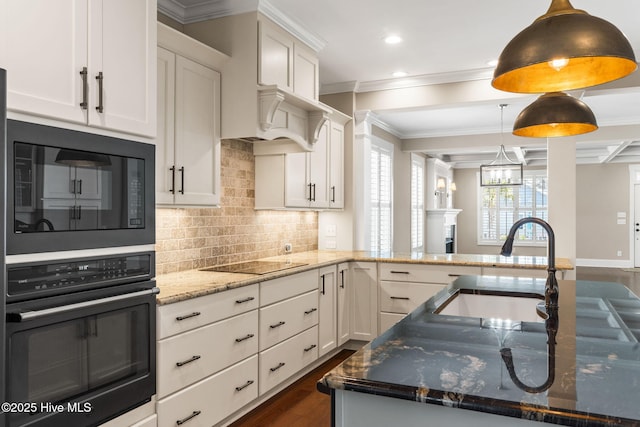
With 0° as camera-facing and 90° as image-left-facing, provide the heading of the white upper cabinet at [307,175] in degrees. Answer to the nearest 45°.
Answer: approximately 315°

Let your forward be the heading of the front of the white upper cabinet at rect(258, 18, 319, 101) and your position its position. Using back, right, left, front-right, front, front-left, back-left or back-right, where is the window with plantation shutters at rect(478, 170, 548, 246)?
left

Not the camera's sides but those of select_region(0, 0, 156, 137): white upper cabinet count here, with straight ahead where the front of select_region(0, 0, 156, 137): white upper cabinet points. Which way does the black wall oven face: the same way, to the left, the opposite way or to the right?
the same way

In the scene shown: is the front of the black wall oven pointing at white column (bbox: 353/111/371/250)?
no

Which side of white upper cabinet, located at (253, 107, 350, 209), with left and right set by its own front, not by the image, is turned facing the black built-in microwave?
right

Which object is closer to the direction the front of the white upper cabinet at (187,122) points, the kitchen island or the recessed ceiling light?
the kitchen island

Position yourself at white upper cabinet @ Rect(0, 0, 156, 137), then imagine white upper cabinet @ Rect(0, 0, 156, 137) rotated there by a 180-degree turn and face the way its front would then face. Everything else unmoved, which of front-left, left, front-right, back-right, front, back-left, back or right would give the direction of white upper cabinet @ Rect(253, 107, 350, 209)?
right

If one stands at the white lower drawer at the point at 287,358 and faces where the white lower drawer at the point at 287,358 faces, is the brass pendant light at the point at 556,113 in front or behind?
in front

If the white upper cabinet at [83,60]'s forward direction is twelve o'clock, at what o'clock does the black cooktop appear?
The black cooktop is roughly at 9 o'clock from the white upper cabinet.

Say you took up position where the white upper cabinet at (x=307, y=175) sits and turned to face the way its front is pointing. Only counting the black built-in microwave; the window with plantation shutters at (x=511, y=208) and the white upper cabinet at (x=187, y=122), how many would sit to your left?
1

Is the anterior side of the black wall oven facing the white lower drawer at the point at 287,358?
no

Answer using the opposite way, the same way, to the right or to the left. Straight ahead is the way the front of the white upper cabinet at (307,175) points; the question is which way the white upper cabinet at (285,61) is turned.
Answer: the same way

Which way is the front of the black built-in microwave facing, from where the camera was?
facing the viewer and to the right of the viewer

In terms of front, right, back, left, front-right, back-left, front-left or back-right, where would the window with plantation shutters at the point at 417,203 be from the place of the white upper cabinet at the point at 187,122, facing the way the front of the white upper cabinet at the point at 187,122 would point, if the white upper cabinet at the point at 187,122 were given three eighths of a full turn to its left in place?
front-right

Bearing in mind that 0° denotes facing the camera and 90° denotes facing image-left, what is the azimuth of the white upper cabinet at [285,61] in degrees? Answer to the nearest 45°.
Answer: approximately 315°
